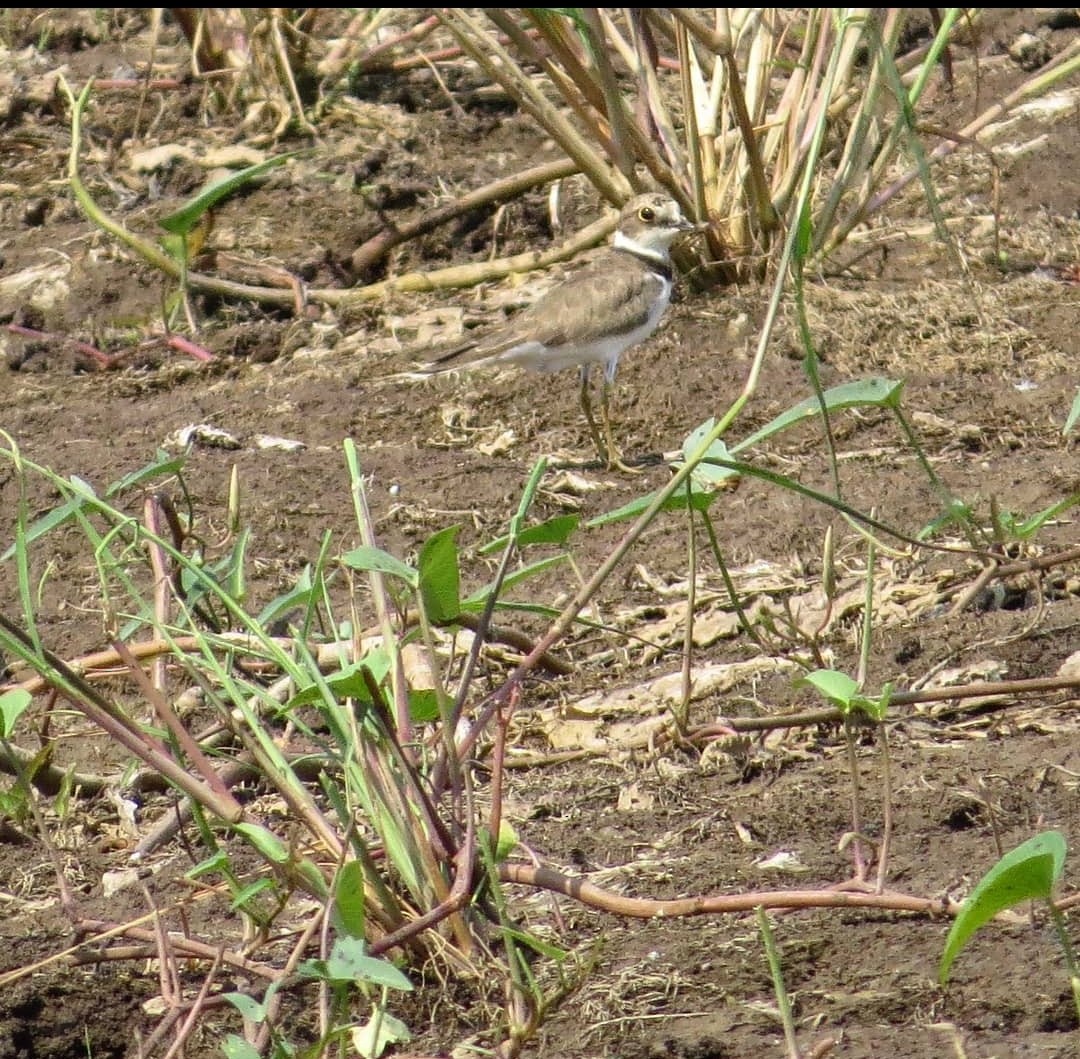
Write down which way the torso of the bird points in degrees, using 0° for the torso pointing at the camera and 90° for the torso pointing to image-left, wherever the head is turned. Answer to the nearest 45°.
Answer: approximately 270°

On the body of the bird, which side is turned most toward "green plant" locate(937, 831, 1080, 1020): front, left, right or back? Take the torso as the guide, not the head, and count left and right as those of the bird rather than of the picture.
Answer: right
